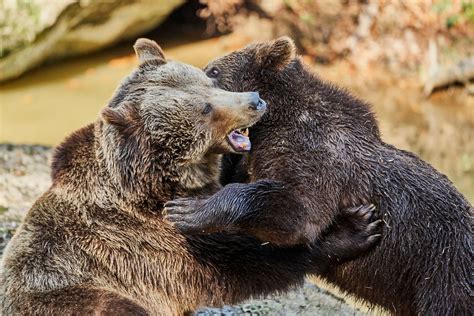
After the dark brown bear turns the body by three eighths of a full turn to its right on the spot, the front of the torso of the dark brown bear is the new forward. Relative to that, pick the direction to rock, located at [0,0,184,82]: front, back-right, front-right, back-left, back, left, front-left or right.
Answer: left

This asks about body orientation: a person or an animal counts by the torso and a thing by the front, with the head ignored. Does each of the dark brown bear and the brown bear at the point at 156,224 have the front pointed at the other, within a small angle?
yes

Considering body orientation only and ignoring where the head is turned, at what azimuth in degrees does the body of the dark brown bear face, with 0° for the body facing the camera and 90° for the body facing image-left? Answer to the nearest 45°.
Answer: approximately 90°

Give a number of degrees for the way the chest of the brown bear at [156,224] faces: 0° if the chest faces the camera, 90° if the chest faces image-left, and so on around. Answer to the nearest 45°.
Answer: approximately 270°

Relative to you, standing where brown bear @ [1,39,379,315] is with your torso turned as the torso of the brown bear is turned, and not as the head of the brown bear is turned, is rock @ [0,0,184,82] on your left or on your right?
on your left

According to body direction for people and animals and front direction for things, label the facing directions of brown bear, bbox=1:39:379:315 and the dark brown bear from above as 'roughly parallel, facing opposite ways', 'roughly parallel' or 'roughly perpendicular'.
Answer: roughly parallel, facing opposite ways
